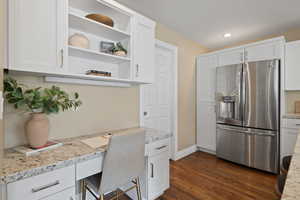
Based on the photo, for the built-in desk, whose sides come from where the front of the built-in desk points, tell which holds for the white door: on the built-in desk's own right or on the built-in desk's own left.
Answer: on the built-in desk's own left

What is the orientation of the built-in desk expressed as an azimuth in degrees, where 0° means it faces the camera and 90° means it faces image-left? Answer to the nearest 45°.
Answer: approximately 315°

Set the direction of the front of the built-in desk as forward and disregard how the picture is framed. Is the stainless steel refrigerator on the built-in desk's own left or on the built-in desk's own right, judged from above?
on the built-in desk's own left

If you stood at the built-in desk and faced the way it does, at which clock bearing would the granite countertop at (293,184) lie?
The granite countertop is roughly at 12 o'clock from the built-in desk.
